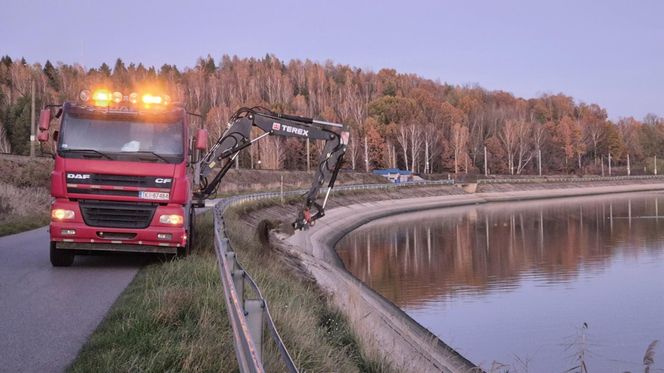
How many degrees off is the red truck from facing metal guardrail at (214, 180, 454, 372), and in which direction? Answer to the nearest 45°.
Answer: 0° — it already faces it

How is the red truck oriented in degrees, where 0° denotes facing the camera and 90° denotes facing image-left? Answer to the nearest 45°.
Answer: approximately 0°
